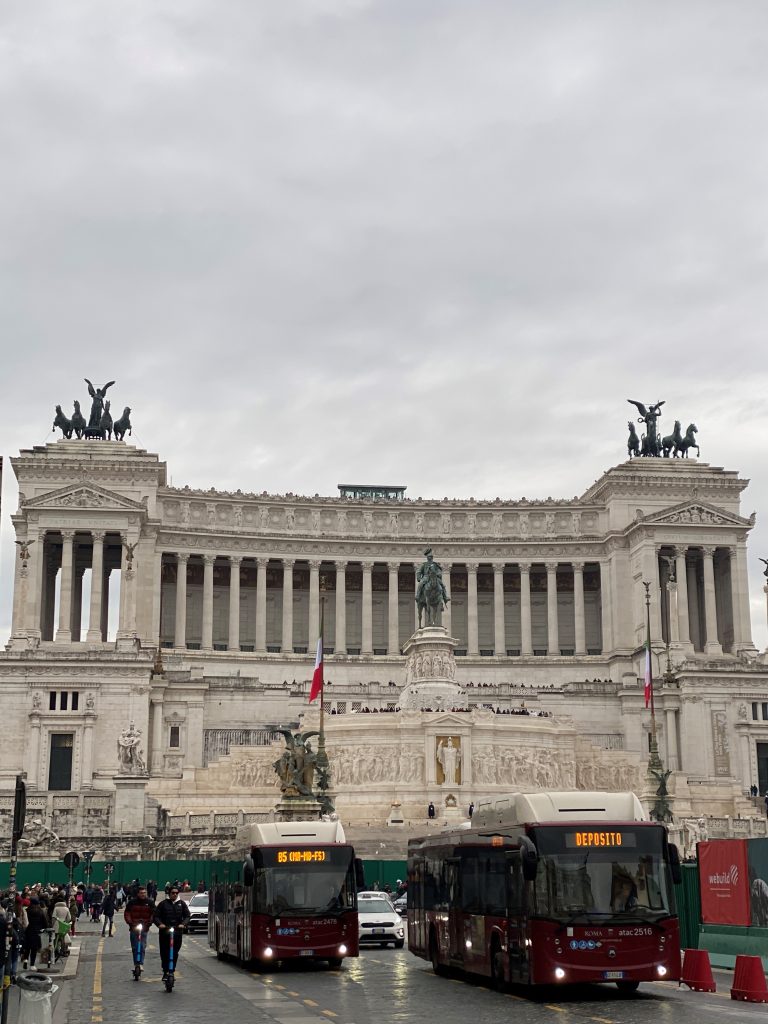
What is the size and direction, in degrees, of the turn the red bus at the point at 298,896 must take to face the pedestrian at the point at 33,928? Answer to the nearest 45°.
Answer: approximately 45° to its right

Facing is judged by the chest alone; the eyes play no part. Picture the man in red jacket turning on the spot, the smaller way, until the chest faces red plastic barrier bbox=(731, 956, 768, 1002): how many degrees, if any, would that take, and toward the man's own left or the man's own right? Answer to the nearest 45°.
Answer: approximately 45° to the man's own left

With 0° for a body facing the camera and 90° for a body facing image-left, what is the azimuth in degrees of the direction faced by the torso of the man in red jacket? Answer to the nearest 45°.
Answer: approximately 0°

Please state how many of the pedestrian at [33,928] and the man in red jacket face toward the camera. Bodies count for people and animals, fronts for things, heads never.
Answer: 1

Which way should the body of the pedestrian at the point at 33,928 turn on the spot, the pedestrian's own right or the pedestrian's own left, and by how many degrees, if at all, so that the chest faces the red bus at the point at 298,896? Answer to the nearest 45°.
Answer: approximately 45° to the pedestrian's own right

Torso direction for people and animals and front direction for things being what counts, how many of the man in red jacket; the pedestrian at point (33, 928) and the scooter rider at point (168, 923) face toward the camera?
2

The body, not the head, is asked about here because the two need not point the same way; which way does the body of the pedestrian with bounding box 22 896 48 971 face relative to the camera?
away from the camera
